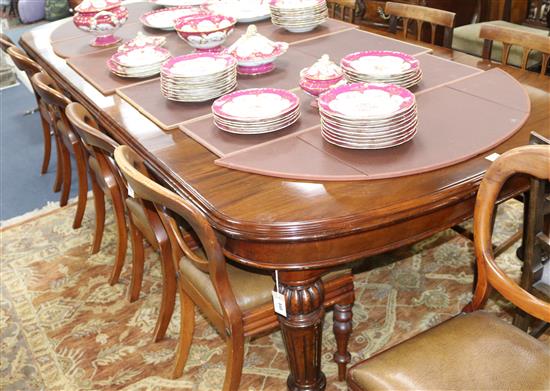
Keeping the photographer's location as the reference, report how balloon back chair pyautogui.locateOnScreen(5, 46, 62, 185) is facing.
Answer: facing away from the viewer and to the right of the viewer

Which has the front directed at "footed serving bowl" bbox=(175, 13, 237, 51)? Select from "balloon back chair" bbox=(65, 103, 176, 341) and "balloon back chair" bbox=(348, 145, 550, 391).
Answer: "balloon back chair" bbox=(65, 103, 176, 341)

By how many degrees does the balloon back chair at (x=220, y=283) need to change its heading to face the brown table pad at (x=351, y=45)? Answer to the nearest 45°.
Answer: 0° — it already faces it

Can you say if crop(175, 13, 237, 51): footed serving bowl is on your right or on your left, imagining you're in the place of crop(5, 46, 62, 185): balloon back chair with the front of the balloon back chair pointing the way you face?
on your right

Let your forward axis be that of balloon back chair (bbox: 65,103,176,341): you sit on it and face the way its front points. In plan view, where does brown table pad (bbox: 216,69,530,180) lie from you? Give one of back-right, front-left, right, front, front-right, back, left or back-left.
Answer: right

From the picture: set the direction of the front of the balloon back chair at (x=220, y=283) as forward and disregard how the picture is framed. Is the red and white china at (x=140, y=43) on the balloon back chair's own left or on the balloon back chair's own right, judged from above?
on the balloon back chair's own left

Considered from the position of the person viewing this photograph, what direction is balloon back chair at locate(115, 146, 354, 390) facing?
facing away from the viewer and to the right of the viewer

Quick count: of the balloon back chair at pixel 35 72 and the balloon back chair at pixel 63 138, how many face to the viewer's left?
0

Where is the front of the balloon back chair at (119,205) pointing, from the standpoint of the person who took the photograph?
facing away from the viewer and to the right of the viewer

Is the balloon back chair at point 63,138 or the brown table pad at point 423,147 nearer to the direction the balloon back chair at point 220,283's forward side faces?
the brown table pad

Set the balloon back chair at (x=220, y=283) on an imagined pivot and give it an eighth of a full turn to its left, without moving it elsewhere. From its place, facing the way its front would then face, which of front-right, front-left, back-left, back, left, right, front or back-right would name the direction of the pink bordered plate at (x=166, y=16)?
front

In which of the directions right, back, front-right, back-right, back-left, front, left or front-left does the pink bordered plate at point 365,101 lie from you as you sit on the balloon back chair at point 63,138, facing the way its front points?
right

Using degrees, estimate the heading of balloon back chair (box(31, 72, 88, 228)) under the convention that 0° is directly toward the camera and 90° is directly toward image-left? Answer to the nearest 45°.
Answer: approximately 225°

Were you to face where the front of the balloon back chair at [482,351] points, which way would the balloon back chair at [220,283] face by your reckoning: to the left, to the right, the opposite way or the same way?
the opposite way

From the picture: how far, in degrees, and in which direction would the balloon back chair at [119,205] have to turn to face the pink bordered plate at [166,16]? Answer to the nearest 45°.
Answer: approximately 45° to its left
